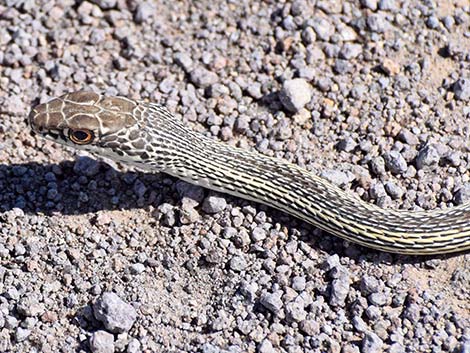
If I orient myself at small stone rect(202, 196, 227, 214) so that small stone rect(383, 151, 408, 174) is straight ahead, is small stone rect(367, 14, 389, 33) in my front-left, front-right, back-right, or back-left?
front-left

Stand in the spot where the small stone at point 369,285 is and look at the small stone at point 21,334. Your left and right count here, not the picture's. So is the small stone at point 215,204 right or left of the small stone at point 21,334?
right

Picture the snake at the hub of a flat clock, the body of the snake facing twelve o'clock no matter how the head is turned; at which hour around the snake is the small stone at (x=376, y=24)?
The small stone is roughly at 4 o'clock from the snake.

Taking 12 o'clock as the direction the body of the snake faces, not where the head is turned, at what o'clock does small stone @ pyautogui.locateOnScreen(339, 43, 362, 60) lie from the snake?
The small stone is roughly at 4 o'clock from the snake.

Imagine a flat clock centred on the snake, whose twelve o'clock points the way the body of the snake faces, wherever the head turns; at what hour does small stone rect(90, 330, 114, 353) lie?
The small stone is roughly at 10 o'clock from the snake.

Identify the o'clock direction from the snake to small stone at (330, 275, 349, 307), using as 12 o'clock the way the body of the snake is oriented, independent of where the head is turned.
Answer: The small stone is roughly at 7 o'clock from the snake.

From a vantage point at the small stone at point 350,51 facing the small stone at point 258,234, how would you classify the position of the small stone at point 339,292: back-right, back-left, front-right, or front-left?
front-left

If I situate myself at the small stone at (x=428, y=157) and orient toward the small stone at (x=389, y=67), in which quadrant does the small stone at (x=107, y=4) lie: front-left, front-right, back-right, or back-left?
front-left

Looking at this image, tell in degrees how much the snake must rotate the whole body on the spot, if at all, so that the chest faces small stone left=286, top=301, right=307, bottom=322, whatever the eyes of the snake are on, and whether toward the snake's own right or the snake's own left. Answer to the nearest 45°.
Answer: approximately 135° to the snake's own left

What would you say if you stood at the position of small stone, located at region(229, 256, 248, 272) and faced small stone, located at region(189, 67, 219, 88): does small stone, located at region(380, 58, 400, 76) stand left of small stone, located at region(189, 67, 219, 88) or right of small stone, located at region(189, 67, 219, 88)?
right

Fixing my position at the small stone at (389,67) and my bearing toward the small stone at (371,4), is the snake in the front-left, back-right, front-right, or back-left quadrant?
back-left

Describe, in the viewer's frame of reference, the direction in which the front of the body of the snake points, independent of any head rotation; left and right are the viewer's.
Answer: facing to the left of the viewer
